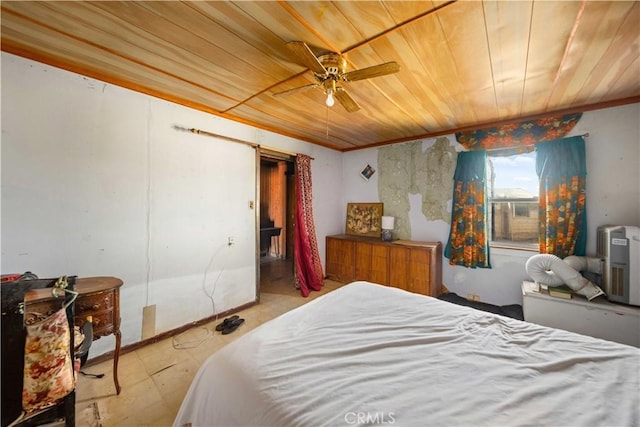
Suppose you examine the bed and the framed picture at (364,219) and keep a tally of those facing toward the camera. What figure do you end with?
1

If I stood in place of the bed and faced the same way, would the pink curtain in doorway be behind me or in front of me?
in front

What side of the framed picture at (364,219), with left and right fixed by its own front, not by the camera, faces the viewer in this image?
front

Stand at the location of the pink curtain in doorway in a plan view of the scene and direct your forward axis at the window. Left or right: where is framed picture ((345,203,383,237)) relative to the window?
left

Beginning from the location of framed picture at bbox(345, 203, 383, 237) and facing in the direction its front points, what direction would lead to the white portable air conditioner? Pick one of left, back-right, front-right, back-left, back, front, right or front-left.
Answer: front-left

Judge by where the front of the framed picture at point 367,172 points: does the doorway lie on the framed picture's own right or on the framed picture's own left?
on the framed picture's own right

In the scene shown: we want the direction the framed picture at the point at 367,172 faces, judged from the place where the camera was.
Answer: facing the viewer and to the left of the viewer

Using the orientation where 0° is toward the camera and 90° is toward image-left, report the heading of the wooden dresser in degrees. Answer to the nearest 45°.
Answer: approximately 45°

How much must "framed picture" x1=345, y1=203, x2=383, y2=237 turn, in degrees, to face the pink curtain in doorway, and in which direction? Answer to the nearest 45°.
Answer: approximately 45° to its right

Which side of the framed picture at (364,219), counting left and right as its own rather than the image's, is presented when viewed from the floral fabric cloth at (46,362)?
front

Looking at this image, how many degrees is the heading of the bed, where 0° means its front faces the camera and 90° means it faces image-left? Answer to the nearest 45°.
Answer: approximately 135°

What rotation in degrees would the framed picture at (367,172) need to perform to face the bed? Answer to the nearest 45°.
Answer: approximately 45° to its left

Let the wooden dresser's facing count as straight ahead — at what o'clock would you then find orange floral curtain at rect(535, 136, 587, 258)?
The orange floral curtain is roughly at 8 o'clock from the wooden dresser.
